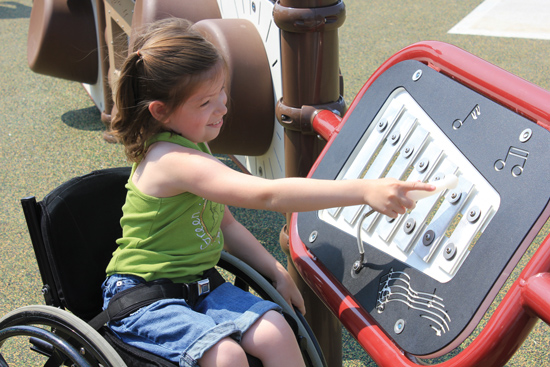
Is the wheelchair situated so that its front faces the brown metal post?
no

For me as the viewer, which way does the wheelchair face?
facing the viewer and to the right of the viewer
